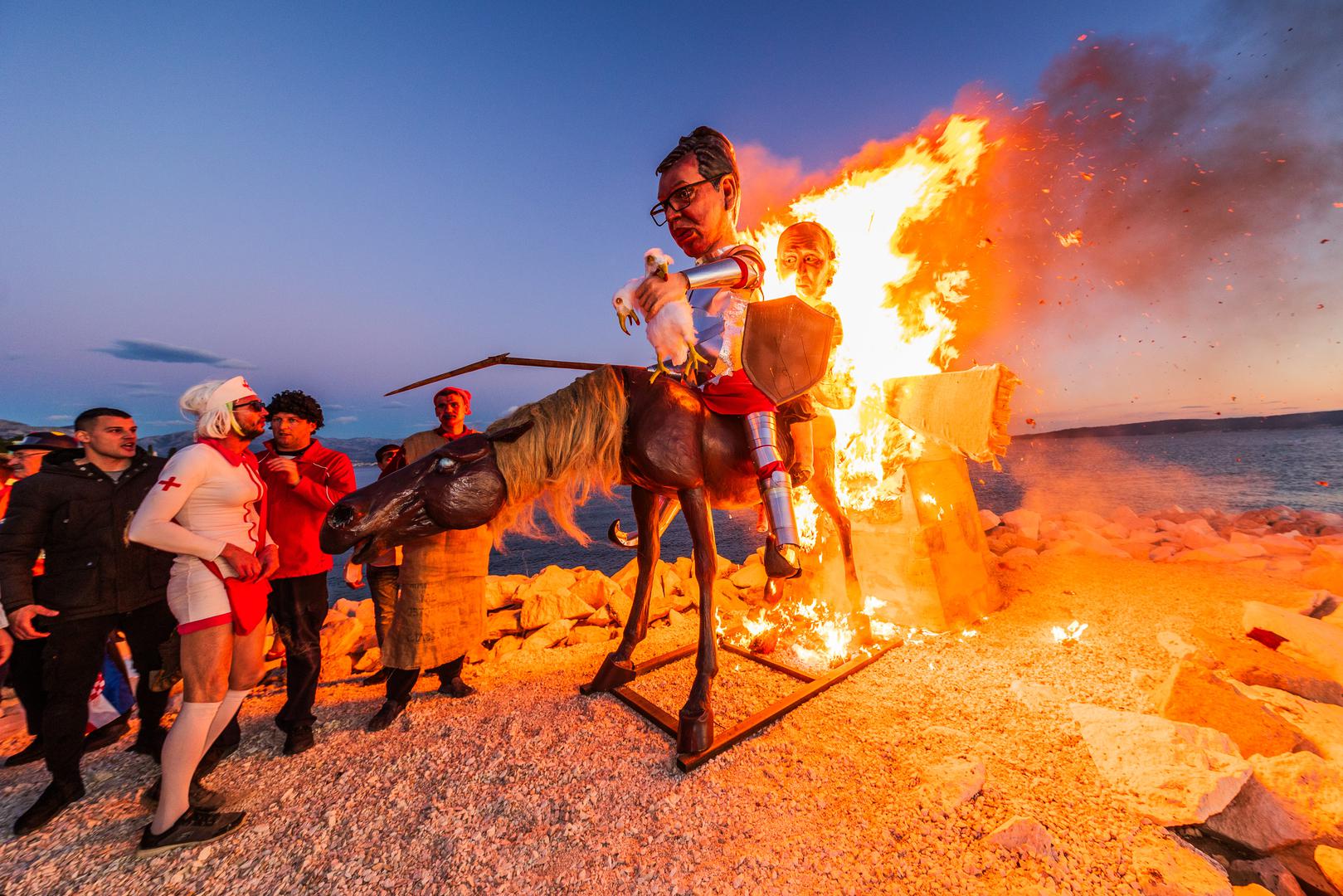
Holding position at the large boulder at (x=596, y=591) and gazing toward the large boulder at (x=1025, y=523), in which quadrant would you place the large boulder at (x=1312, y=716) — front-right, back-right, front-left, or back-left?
front-right

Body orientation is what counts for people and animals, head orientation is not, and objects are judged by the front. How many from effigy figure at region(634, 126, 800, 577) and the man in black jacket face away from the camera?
0

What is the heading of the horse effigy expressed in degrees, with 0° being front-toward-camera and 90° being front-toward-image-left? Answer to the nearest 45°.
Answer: approximately 45°

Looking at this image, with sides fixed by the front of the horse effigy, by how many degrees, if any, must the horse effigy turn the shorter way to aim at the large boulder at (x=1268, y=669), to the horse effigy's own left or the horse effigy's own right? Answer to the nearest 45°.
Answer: approximately 135° to the horse effigy's own left

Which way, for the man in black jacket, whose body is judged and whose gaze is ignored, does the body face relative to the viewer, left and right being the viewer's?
facing the viewer and to the right of the viewer

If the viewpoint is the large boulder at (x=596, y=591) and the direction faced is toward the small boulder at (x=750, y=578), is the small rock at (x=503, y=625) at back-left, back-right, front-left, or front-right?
back-right

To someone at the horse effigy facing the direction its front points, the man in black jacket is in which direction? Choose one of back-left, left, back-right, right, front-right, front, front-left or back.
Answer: front-right

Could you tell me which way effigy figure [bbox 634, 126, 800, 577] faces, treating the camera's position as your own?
facing the viewer and to the left of the viewer

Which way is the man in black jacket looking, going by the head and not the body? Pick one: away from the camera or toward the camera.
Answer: toward the camera

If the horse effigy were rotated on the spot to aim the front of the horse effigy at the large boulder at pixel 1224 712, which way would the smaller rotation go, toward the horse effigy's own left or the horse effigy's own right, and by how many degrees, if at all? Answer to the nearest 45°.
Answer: approximately 135° to the horse effigy's own left

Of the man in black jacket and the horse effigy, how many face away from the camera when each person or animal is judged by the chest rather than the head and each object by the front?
0

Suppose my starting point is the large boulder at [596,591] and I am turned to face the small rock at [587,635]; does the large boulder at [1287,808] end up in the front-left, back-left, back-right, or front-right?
front-left

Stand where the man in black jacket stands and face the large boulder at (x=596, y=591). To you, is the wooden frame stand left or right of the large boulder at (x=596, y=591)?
right
